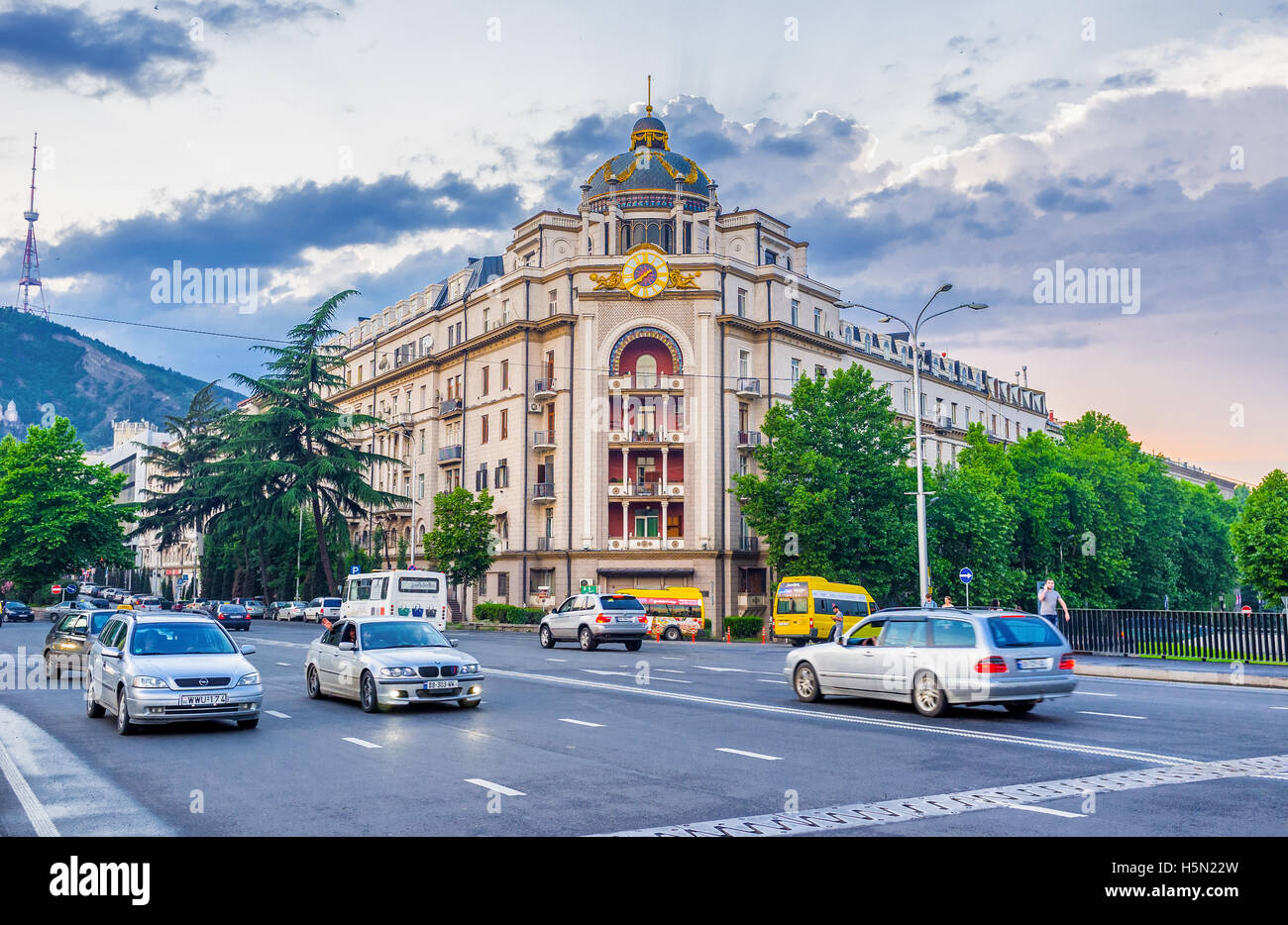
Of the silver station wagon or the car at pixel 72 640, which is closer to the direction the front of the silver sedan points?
the silver station wagon

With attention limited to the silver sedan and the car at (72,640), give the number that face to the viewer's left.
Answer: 0

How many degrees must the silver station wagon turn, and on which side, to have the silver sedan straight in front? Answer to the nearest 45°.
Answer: approximately 45° to its left

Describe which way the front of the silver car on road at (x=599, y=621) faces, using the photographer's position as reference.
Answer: facing away from the viewer and to the left of the viewer

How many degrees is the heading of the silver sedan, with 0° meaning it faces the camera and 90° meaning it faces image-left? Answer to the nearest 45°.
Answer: approximately 315°

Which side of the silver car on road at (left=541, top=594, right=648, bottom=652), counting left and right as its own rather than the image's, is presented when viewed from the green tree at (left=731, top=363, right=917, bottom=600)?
right

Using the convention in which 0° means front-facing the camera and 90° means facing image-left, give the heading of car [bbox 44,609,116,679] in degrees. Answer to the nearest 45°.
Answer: approximately 315°
